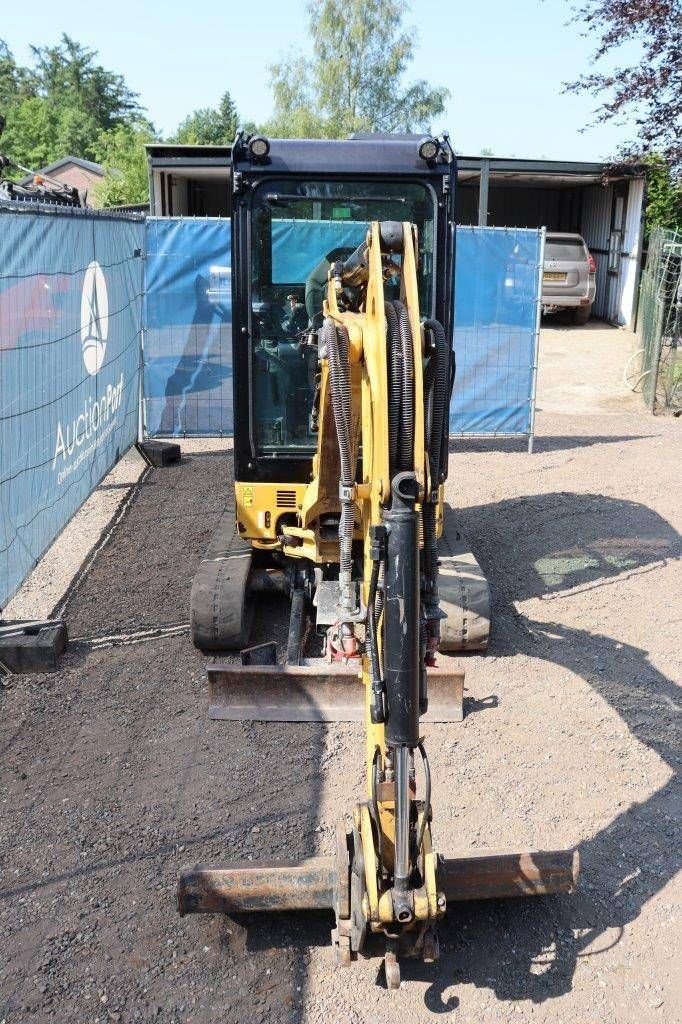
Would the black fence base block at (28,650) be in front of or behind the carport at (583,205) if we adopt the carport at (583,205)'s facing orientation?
in front

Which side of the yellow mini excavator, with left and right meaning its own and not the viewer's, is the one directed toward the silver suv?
back

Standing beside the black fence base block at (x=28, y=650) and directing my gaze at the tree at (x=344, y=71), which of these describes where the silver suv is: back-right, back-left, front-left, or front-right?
front-right

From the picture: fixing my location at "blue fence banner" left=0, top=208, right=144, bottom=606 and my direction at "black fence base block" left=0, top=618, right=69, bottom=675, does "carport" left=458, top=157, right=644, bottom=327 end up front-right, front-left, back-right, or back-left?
back-left

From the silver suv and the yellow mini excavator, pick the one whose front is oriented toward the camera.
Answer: the yellow mini excavator

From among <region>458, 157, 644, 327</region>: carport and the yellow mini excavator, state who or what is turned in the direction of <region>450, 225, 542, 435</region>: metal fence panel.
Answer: the carport

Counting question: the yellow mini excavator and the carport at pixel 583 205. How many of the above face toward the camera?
2

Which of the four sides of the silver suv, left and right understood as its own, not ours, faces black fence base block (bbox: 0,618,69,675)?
back

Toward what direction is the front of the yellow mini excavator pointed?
toward the camera

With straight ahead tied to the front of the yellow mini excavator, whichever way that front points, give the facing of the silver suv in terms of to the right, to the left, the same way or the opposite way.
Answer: the opposite way

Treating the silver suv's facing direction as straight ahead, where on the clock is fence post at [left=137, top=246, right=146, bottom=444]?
The fence post is roughly at 7 o'clock from the silver suv.

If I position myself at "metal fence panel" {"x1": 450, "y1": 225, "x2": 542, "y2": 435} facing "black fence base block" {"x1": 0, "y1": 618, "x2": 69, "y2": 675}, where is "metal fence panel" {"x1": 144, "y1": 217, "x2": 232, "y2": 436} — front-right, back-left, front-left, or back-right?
front-right

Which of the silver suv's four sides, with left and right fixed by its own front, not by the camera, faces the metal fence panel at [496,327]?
back

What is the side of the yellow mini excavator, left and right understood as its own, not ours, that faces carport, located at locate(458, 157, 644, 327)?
back

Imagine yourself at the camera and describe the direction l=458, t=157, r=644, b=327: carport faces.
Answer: facing the viewer

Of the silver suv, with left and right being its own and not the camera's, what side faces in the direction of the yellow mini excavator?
back

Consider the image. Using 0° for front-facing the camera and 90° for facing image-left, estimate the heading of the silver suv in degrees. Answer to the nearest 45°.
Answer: approximately 180°
